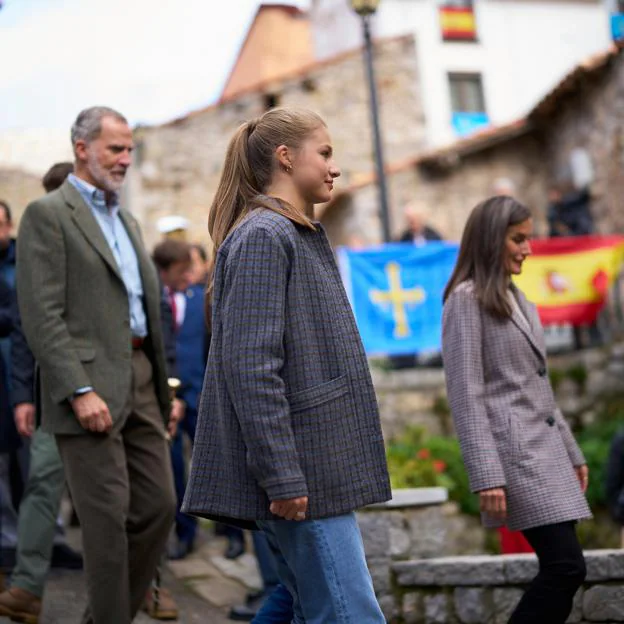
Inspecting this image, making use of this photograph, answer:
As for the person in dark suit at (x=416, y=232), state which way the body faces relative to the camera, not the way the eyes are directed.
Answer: toward the camera

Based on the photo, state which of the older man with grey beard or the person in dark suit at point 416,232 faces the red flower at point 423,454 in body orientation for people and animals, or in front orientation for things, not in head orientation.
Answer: the person in dark suit

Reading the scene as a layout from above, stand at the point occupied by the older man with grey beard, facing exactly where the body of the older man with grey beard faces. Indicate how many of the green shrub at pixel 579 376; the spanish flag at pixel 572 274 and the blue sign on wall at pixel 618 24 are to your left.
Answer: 3

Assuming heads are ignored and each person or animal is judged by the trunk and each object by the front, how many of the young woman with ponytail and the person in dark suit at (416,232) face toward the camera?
1

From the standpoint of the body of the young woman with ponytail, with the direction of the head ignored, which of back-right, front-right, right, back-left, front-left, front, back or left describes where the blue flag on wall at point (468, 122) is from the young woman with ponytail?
left

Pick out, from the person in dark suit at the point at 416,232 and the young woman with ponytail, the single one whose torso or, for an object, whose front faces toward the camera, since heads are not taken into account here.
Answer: the person in dark suit

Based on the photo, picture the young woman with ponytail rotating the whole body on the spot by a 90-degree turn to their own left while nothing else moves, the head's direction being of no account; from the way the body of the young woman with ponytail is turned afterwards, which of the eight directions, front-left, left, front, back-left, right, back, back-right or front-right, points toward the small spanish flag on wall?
front

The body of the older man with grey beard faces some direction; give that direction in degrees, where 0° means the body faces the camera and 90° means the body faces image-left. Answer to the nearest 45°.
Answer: approximately 315°

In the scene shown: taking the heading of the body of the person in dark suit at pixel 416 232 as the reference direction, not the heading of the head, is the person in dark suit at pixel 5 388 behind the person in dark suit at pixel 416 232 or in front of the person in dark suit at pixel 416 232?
in front

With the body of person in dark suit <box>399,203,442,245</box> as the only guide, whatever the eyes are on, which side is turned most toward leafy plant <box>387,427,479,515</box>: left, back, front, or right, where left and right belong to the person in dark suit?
front

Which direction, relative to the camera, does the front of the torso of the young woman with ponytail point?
to the viewer's right

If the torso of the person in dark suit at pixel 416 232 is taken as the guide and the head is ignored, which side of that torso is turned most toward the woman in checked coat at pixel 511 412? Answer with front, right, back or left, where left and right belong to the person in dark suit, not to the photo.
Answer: front

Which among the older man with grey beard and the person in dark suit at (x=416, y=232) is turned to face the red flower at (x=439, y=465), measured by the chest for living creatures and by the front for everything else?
the person in dark suit

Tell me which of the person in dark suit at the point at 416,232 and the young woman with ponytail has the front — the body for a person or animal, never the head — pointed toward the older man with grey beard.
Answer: the person in dark suit
